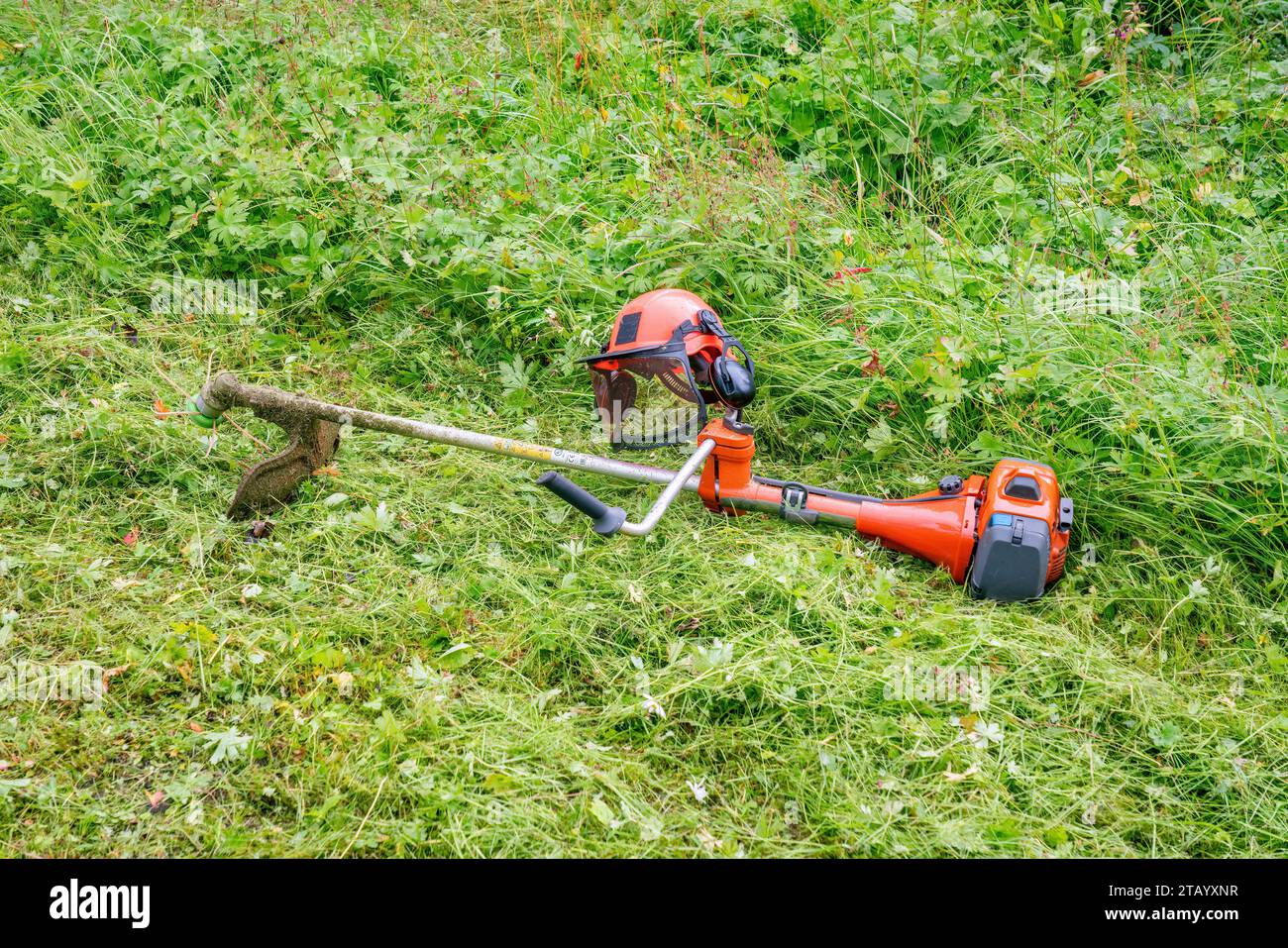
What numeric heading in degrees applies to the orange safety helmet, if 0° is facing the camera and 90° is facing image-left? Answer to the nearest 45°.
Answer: approximately 45°
